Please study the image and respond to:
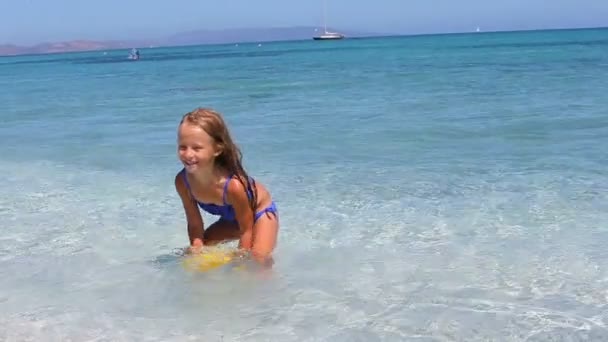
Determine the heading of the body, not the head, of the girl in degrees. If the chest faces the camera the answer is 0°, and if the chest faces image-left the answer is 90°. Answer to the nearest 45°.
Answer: approximately 45°
